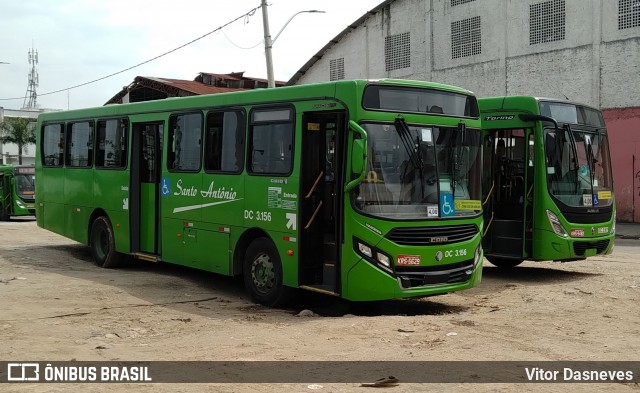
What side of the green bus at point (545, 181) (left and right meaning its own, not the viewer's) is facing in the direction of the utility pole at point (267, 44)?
back

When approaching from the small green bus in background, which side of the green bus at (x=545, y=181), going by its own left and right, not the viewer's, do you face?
back

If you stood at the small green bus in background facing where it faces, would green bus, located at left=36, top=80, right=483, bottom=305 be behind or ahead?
ahead

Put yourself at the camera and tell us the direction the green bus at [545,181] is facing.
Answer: facing the viewer and to the right of the viewer

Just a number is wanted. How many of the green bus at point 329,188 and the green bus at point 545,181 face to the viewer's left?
0

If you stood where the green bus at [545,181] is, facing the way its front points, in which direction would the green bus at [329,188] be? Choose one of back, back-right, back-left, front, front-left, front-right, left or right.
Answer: right

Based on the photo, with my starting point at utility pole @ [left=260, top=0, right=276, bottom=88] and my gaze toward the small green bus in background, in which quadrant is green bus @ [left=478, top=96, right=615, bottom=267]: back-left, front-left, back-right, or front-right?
back-left

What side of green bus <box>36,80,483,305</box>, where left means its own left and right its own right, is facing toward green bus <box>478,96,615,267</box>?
left

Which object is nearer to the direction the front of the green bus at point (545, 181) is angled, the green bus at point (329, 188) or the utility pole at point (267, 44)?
the green bus

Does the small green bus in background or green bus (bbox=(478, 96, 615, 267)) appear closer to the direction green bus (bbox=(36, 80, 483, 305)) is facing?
the green bus

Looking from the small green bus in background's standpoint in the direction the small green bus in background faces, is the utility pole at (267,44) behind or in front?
in front
